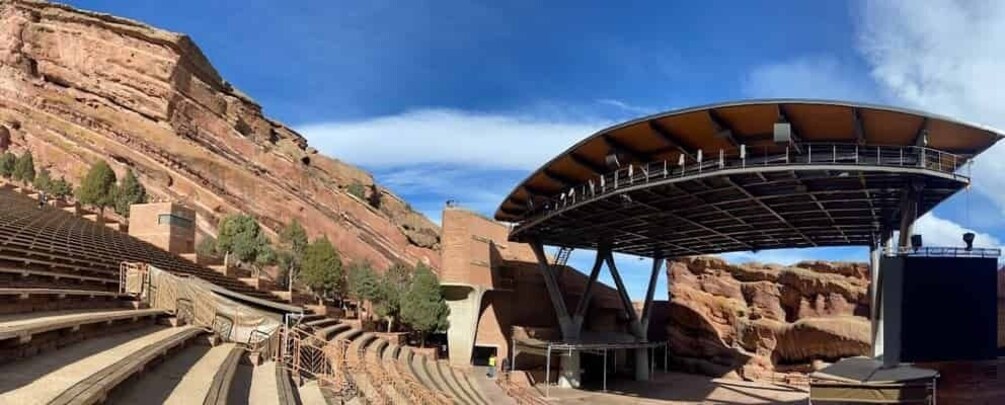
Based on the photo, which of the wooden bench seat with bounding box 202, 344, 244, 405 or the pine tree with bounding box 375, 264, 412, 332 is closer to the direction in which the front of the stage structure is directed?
the wooden bench seat

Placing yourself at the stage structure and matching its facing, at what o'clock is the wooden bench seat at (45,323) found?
The wooden bench seat is roughly at 11 o'clock from the stage structure.

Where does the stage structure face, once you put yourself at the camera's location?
facing the viewer and to the left of the viewer

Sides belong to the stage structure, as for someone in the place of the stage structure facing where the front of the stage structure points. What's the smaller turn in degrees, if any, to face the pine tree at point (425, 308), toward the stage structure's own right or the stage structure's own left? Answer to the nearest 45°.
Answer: approximately 90° to the stage structure's own right

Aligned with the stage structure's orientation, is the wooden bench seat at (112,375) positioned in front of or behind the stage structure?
in front

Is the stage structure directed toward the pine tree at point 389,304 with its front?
no

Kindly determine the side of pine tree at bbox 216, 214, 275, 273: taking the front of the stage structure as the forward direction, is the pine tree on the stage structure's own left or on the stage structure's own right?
on the stage structure's own right

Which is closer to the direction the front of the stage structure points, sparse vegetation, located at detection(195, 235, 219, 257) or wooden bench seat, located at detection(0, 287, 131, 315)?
the wooden bench seat

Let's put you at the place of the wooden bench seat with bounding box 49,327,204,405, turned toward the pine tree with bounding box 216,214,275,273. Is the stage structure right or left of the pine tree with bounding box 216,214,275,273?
right

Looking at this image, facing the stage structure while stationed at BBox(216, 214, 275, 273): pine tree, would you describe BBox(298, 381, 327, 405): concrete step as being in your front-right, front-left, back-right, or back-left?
front-right
